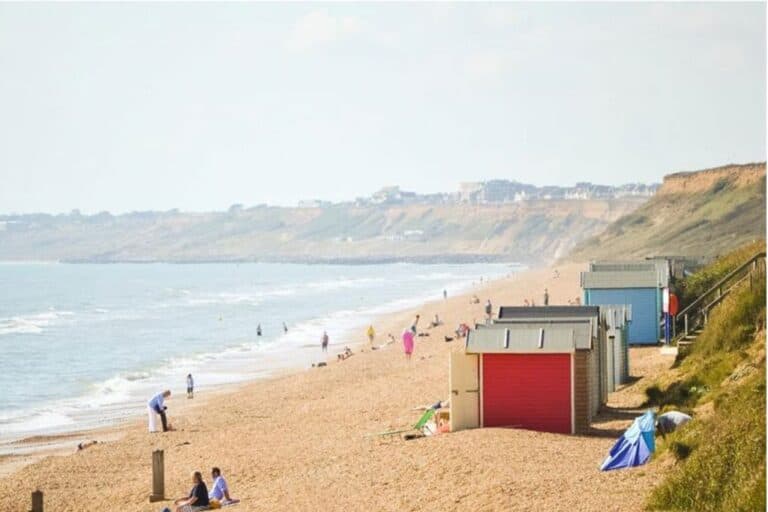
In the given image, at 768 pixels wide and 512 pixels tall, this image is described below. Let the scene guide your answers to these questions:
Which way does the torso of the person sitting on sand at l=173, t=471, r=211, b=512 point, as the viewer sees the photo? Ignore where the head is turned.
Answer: to the viewer's left

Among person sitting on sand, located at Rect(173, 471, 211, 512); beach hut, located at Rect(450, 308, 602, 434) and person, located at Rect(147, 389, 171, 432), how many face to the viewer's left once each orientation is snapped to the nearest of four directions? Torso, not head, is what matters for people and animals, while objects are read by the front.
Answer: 2

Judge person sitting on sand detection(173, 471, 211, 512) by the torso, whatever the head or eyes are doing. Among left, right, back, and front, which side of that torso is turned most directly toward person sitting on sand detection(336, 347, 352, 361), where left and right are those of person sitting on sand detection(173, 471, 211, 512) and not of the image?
right
